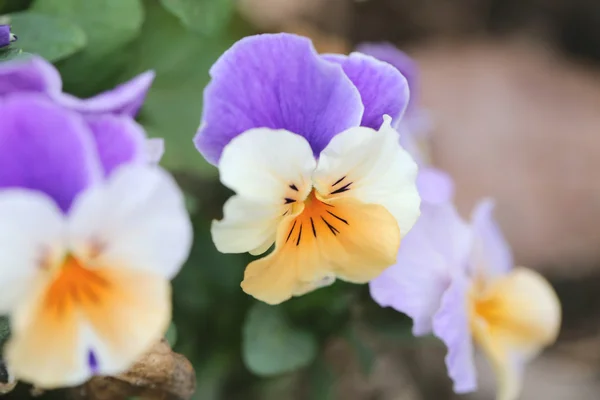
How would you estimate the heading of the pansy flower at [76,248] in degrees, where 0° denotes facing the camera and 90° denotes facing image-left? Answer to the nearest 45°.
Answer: approximately 0°

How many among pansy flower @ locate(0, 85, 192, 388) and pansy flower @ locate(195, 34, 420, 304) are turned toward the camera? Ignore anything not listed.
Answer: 2

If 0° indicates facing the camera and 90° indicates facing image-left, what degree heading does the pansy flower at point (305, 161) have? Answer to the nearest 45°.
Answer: approximately 0°
